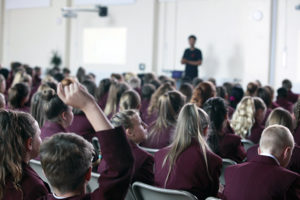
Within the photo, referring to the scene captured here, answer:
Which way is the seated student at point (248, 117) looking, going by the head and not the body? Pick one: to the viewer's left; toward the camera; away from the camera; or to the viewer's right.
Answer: away from the camera

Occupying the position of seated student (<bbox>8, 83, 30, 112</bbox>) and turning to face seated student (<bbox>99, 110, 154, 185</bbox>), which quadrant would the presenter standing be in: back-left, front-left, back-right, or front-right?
back-left

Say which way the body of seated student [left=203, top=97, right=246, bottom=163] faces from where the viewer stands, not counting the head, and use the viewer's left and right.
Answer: facing away from the viewer and to the right of the viewer

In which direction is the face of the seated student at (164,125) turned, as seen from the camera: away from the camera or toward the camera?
away from the camera

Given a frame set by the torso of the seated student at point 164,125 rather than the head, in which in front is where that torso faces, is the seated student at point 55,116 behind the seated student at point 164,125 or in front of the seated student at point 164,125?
behind

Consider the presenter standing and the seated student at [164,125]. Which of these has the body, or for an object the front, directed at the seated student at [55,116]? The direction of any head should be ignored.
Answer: the presenter standing

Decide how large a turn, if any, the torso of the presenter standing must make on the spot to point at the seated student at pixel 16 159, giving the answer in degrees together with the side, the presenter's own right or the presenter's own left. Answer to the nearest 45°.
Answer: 0° — they already face them

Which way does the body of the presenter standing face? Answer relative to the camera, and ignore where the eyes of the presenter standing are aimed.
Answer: toward the camera

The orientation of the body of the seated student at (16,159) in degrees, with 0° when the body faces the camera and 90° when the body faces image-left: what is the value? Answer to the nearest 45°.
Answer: approximately 225°

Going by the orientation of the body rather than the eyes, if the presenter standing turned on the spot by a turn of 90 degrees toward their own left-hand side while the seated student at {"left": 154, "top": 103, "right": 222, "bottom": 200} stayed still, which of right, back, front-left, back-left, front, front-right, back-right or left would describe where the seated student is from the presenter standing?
right

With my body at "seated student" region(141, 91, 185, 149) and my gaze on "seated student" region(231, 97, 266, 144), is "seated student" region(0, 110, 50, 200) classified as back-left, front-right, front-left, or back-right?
back-right

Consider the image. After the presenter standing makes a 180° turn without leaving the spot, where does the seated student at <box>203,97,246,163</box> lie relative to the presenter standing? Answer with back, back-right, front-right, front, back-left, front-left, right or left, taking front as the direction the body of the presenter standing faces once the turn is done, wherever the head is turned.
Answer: back
